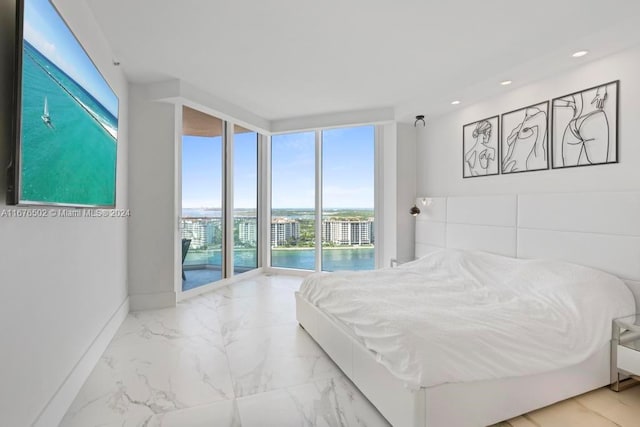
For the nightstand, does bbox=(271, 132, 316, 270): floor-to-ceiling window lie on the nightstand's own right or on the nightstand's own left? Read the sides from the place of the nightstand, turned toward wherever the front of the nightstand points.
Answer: on the nightstand's own right

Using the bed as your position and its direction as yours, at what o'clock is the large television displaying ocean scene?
The large television displaying ocean scene is roughly at 12 o'clock from the bed.

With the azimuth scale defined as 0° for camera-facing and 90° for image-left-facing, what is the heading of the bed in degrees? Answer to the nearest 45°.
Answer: approximately 45°

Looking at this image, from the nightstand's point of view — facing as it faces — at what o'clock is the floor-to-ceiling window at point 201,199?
The floor-to-ceiling window is roughly at 1 o'clock from the nightstand.

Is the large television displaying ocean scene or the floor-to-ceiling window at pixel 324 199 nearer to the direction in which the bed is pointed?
the large television displaying ocean scene

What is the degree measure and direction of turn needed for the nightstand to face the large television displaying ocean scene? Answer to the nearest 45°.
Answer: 0° — it already faces it

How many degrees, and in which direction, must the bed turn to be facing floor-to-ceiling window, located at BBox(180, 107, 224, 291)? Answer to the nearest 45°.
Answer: approximately 45° to its right

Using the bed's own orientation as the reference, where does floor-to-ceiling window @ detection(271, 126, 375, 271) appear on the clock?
The floor-to-ceiling window is roughly at 3 o'clock from the bed.
